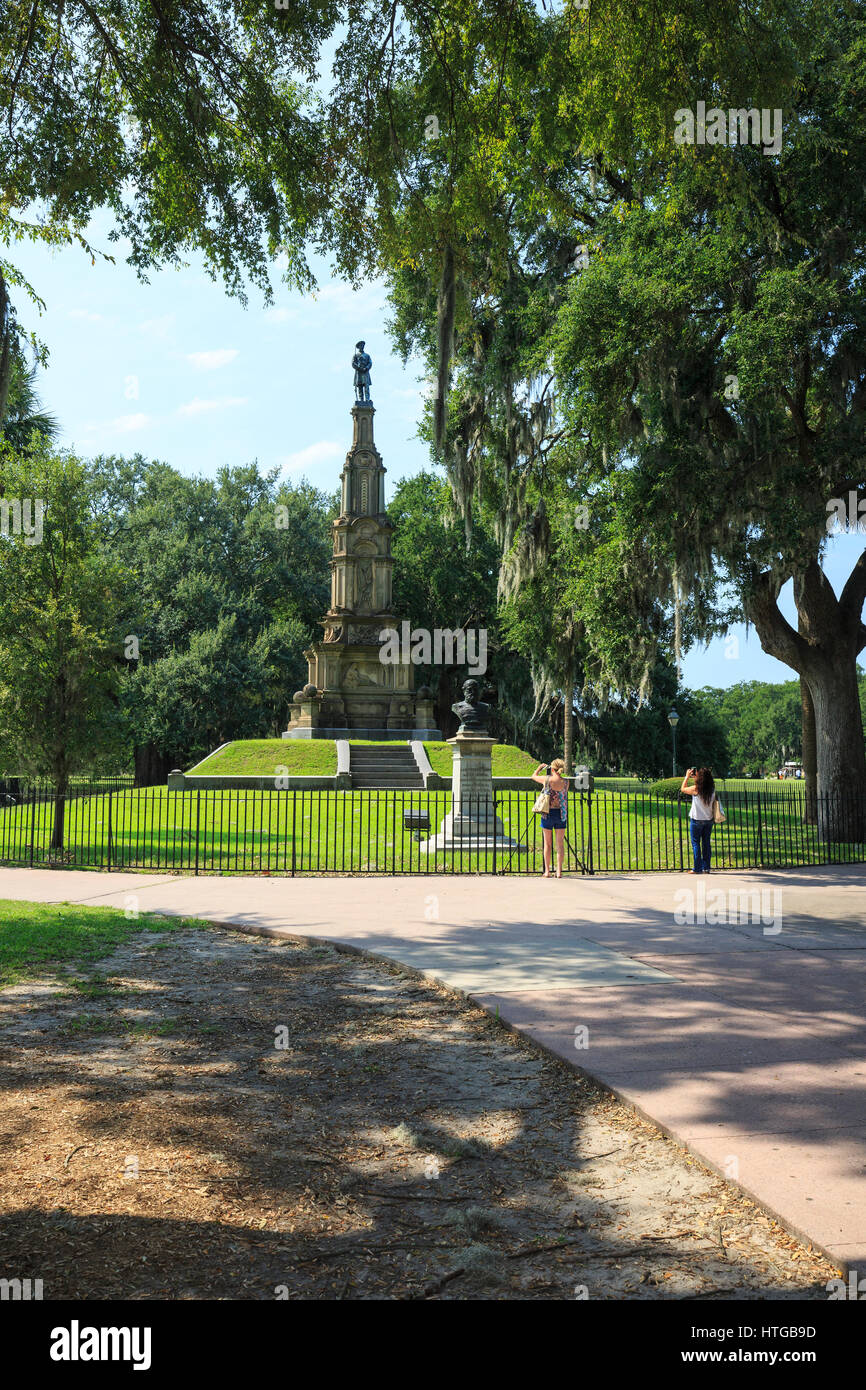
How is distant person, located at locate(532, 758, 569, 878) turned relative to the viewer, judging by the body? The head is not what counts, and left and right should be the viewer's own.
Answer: facing away from the viewer and to the left of the viewer

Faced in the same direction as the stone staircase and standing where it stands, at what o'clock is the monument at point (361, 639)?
The monument is roughly at 6 o'clock from the stone staircase.

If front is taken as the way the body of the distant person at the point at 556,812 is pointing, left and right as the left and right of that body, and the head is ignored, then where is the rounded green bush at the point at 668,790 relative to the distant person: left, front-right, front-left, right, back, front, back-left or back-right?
front-right

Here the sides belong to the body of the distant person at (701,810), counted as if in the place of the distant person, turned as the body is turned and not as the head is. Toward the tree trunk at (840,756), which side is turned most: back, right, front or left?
right

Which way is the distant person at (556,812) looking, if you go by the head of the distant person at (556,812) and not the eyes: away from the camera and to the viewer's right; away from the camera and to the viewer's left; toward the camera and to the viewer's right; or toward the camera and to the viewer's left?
away from the camera and to the viewer's left

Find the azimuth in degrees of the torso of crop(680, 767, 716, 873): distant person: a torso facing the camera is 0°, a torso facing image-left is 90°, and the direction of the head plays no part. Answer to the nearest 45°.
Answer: approximately 135°

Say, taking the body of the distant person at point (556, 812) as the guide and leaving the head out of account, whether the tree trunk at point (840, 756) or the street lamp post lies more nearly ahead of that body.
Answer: the street lamp post

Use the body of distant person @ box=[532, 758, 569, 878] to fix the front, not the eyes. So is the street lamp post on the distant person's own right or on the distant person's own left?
on the distant person's own right
